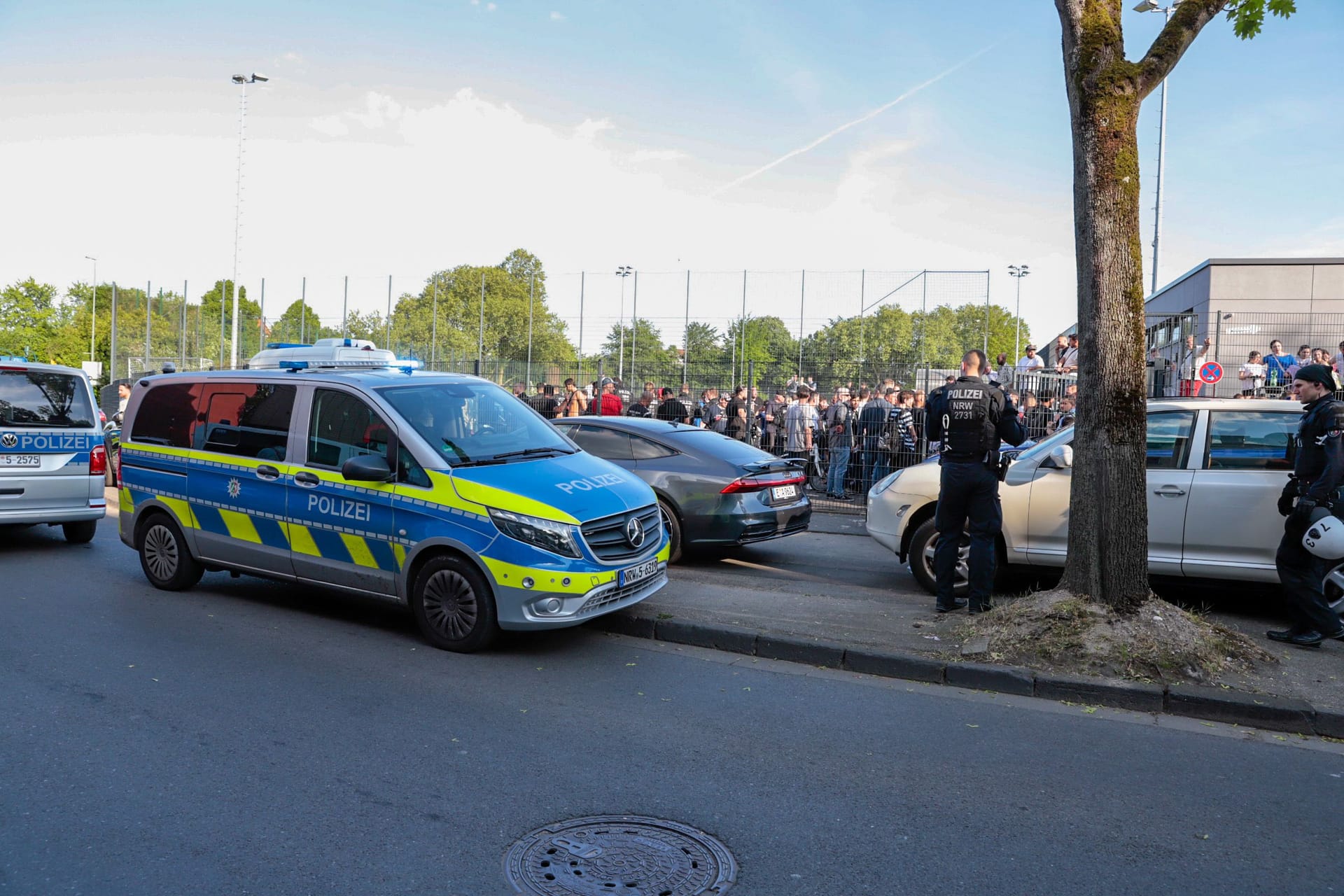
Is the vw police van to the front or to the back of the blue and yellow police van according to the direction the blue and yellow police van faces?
to the back

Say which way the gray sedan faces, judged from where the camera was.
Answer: facing away from the viewer and to the left of the viewer

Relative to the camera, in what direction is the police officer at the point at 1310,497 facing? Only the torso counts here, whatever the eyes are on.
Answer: to the viewer's left

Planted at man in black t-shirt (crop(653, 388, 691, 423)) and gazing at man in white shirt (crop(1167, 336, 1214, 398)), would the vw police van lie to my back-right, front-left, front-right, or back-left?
back-right

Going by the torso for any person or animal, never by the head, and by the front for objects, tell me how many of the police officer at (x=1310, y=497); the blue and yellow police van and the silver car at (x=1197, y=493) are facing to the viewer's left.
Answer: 2

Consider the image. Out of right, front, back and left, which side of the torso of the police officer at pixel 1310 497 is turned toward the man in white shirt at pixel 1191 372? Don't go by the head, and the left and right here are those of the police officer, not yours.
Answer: right

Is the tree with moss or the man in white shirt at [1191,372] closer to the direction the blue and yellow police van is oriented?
the tree with moss

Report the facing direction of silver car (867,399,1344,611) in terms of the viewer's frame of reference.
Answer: facing to the left of the viewer

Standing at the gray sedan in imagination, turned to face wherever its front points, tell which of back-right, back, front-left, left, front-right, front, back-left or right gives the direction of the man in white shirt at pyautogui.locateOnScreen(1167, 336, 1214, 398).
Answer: right

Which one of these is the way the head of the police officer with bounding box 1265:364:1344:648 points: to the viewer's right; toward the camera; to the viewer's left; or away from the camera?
to the viewer's left

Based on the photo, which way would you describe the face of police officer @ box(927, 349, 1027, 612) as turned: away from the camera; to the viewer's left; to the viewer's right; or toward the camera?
away from the camera
